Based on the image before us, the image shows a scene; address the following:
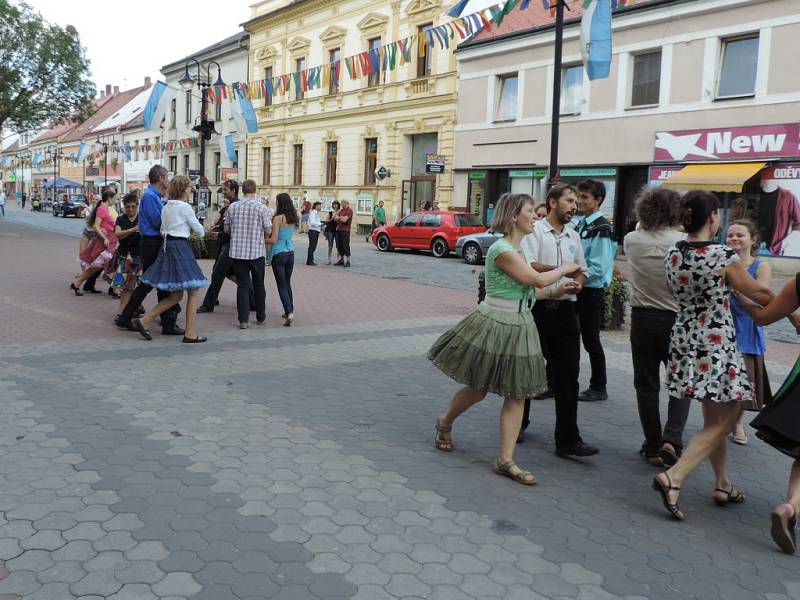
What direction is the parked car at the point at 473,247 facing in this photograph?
to the viewer's left

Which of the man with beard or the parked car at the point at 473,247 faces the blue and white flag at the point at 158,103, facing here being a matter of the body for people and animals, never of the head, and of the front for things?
the parked car

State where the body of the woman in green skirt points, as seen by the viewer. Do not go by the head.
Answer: to the viewer's right

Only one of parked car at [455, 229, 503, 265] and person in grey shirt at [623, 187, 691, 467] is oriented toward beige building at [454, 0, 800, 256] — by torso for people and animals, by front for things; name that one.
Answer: the person in grey shirt

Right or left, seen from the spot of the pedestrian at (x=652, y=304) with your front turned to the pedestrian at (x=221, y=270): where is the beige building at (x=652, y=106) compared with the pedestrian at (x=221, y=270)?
right

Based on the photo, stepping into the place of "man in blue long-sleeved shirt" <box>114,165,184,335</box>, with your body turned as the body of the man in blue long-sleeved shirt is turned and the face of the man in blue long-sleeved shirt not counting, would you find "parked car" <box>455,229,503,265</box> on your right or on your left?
on your left

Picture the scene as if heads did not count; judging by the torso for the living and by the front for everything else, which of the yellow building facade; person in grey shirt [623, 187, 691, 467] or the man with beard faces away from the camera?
the person in grey shirt

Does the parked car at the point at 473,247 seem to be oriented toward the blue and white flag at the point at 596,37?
no

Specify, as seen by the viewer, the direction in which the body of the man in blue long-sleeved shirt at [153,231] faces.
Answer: to the viewer's right

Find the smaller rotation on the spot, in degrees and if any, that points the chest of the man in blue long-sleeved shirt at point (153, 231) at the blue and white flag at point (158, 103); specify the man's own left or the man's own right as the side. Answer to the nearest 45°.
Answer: approximately 90° to the man's own left

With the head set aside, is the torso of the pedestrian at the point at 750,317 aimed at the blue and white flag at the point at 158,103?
no

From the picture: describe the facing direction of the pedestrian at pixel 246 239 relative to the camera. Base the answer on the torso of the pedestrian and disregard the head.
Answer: away from the camera

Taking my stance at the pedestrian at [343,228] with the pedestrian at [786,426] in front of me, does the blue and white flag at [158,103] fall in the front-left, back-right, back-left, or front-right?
back-right

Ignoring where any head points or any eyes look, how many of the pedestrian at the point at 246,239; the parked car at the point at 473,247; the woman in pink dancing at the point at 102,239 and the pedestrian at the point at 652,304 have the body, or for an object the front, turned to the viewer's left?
1

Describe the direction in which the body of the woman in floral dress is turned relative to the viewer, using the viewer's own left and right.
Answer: facing away from the viewer and to the right of the viewer

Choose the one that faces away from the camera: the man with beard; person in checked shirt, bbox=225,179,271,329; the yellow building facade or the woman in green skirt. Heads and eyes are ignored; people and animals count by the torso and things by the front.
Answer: the person in checked shirt

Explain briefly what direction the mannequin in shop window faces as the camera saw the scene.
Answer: facing the viewer and to the left of the viewer

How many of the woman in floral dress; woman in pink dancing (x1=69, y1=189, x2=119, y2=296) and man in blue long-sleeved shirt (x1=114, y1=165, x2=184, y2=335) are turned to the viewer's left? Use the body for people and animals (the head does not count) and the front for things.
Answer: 0
